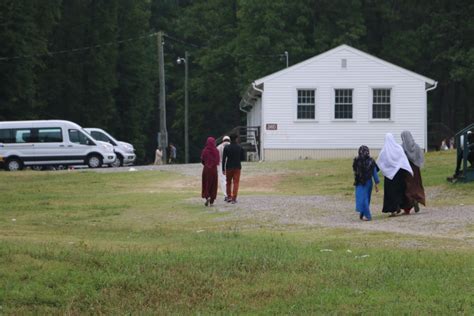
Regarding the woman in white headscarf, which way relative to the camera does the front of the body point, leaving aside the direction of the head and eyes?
away from the camera

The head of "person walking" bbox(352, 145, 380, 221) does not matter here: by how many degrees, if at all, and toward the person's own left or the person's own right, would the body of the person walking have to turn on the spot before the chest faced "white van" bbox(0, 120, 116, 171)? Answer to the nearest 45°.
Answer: approximately 45° to the person's own left

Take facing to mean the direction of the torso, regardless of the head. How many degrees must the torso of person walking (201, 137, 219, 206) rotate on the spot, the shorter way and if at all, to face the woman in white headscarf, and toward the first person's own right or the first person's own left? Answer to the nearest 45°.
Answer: approximately 135° to the first person's own right

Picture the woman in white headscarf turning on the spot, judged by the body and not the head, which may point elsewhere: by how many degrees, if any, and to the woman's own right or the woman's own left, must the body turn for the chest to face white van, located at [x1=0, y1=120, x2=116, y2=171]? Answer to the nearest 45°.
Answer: approximately 45° to the woman's own left

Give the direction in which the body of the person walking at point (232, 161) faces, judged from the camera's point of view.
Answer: away from the camera

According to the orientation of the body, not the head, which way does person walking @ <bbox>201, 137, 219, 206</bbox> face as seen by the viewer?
away from the camera

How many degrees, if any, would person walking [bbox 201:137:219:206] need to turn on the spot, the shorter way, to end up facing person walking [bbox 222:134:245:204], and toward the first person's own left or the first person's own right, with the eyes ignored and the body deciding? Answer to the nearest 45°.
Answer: approximately 90° to the first person's own right

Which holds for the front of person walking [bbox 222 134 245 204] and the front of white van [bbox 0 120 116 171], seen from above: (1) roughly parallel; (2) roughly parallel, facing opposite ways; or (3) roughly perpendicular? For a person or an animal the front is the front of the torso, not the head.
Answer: roughly perpendicular

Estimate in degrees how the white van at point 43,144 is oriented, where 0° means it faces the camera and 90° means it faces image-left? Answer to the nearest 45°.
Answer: approximately 270°
